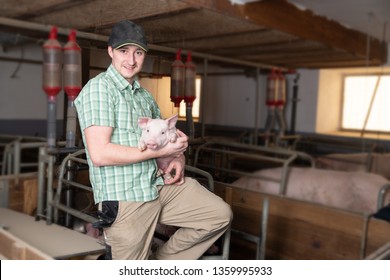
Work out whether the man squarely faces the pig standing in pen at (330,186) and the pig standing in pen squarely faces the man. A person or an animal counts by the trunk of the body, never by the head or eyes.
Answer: no

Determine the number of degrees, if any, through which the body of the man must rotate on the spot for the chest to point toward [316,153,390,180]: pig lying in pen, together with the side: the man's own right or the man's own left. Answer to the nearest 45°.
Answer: approximately 90° to the man's own left

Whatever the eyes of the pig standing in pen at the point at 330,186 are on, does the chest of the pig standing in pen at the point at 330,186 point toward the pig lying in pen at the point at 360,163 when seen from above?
no

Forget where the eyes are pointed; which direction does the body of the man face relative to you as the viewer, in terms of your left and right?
facing the viewer and to the right of the viewer

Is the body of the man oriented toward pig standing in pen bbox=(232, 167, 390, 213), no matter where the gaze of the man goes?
no
